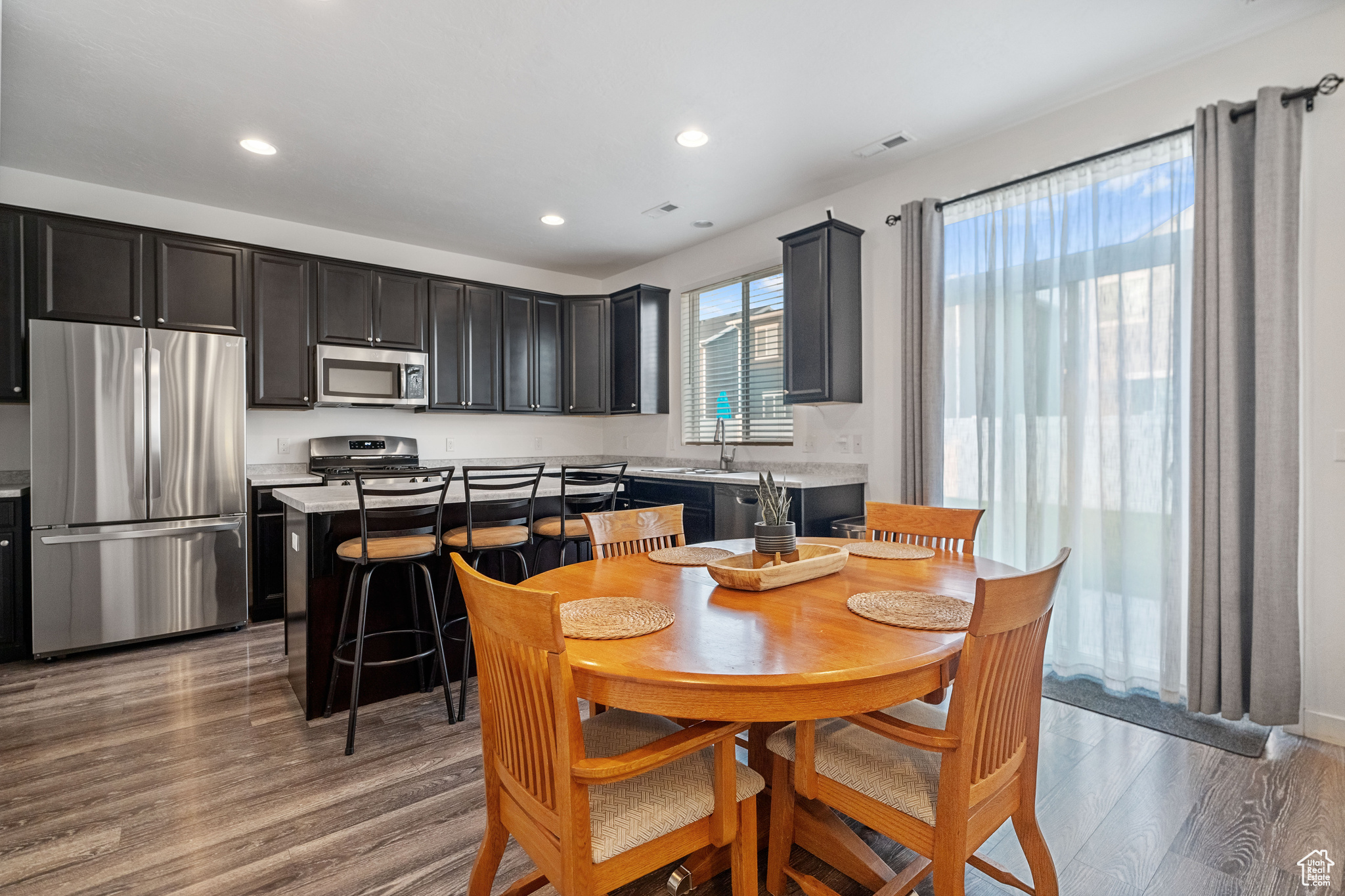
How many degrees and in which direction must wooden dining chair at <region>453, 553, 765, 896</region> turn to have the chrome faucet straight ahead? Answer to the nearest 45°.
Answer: approximately 45° to its left

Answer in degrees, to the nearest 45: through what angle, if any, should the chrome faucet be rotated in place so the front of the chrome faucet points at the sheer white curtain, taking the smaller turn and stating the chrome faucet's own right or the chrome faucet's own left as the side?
approximately 90° to the chrome faucet's own left

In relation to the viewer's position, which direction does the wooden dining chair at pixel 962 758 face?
facing away from the viewer and to the left of the viewer

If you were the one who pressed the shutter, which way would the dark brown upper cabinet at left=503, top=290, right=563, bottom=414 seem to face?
facing the viewer and to the right of the viewer

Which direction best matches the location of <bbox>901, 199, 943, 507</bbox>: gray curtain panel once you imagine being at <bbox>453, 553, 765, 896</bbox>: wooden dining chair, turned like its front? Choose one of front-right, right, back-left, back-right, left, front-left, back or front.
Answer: front

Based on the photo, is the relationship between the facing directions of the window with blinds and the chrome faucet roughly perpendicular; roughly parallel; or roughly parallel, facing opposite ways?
roughly parallel

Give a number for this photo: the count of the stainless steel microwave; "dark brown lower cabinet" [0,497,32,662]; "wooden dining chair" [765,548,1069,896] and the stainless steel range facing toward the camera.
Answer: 3

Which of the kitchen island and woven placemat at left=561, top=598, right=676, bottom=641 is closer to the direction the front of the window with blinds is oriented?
the kitchen island

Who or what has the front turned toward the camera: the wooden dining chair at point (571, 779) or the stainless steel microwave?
the stainless steel microwave

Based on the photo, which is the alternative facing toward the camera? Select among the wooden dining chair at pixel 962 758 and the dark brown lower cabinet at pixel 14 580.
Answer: the dark brown lower cabinet

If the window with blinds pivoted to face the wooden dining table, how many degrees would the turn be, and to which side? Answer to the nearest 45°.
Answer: approximately 45° to its left

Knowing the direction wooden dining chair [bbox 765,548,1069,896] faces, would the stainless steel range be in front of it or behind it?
in front

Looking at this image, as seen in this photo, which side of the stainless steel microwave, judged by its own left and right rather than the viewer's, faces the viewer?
front

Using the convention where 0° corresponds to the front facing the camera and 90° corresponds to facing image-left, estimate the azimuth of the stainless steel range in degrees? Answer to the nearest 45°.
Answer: approximately 0°

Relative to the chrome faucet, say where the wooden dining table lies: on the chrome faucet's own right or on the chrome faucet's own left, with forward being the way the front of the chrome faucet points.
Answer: on the chrome faucet's own left

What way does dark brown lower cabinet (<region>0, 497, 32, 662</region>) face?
toward the camera

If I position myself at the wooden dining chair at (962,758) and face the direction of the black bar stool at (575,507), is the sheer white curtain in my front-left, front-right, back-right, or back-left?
front-right

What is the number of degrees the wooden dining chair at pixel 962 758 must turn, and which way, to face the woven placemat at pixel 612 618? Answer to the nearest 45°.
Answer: approximately 45° to its left

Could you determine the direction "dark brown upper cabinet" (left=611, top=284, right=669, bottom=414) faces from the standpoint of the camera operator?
facing the viewer and to the left of the viewer

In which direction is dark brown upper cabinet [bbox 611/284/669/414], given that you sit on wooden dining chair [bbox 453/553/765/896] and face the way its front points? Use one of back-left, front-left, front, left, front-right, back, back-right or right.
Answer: front-left
